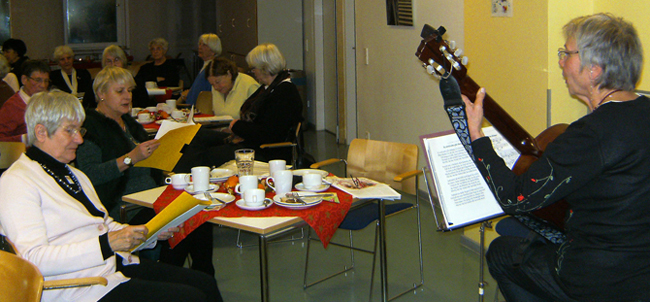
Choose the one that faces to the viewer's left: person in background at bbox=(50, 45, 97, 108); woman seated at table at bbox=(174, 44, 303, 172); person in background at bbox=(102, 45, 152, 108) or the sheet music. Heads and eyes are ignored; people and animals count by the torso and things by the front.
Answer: the woman seated at table

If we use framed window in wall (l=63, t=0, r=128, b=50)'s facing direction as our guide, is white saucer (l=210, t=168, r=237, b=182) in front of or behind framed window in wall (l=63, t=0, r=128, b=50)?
in front

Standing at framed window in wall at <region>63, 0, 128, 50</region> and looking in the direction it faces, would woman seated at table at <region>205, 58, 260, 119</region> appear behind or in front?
in front

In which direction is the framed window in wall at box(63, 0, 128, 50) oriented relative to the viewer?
toward the camera

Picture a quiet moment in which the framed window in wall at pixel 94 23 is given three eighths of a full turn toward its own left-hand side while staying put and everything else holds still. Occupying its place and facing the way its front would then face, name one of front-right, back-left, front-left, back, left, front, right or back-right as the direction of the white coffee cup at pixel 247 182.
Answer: back-right

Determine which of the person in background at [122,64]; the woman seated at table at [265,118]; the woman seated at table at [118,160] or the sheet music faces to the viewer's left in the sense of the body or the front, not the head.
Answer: the woman seated at table at [265,118]

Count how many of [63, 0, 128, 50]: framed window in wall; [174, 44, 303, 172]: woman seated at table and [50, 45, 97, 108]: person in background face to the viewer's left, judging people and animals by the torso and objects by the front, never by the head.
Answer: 1

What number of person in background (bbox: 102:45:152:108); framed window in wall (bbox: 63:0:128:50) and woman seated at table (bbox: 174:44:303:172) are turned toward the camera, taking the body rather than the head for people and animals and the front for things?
2

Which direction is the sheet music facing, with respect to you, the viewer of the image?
facing the viewer and to the right of the viewer

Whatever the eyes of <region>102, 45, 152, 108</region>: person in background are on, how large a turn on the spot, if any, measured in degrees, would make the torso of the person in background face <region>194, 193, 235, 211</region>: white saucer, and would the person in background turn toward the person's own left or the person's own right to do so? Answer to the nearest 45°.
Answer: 0° — they already face it

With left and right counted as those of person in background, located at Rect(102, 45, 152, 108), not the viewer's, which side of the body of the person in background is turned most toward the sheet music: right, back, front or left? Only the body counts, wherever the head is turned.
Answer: front

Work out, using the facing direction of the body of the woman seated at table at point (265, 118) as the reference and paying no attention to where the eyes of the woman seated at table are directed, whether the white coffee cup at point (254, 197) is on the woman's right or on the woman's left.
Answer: on the woman's left

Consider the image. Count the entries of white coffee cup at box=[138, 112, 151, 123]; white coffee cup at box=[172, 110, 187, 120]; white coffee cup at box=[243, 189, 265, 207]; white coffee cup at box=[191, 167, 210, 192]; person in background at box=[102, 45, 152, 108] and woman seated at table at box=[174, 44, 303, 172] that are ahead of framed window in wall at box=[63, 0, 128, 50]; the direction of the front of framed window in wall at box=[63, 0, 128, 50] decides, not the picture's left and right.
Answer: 6

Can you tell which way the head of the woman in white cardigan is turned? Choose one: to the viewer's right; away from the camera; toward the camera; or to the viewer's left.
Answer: to the viewer's right

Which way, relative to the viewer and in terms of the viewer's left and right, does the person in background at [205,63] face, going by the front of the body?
facing the viewer and to the left of the viewer
